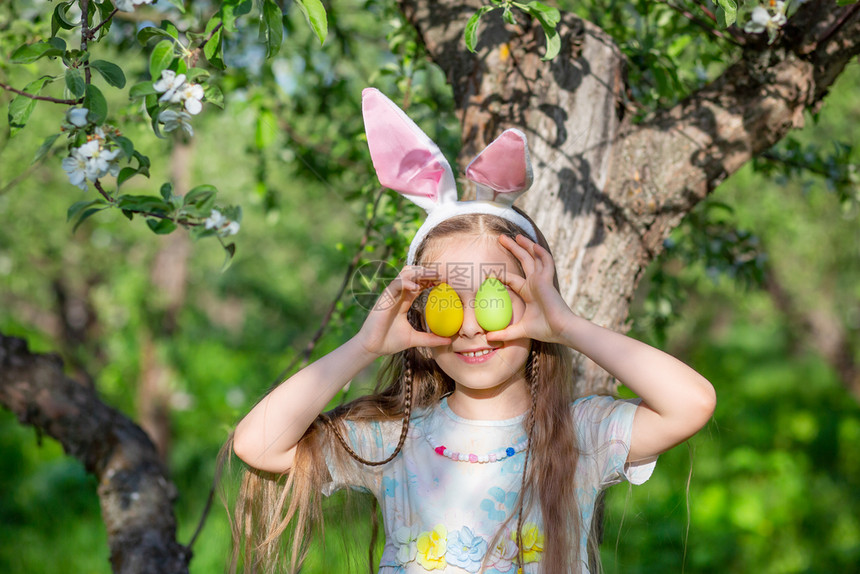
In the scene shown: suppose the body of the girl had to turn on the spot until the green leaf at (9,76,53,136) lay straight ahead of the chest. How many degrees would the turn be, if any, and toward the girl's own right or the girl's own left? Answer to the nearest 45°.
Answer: approximately 90° to the girl's own right

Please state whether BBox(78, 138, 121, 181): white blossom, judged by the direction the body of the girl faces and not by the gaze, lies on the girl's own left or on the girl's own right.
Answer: on the girl's own right

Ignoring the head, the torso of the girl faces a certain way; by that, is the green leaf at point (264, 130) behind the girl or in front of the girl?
behind

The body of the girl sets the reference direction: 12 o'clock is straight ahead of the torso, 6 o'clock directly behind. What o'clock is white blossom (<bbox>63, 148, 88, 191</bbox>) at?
The white blossom is roughly at 3 o'clock from the girl.

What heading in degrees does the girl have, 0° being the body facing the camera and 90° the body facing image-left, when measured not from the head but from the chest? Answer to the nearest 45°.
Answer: approximately 0°

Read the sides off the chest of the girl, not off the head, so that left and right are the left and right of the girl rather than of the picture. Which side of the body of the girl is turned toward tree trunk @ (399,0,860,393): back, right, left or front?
back
